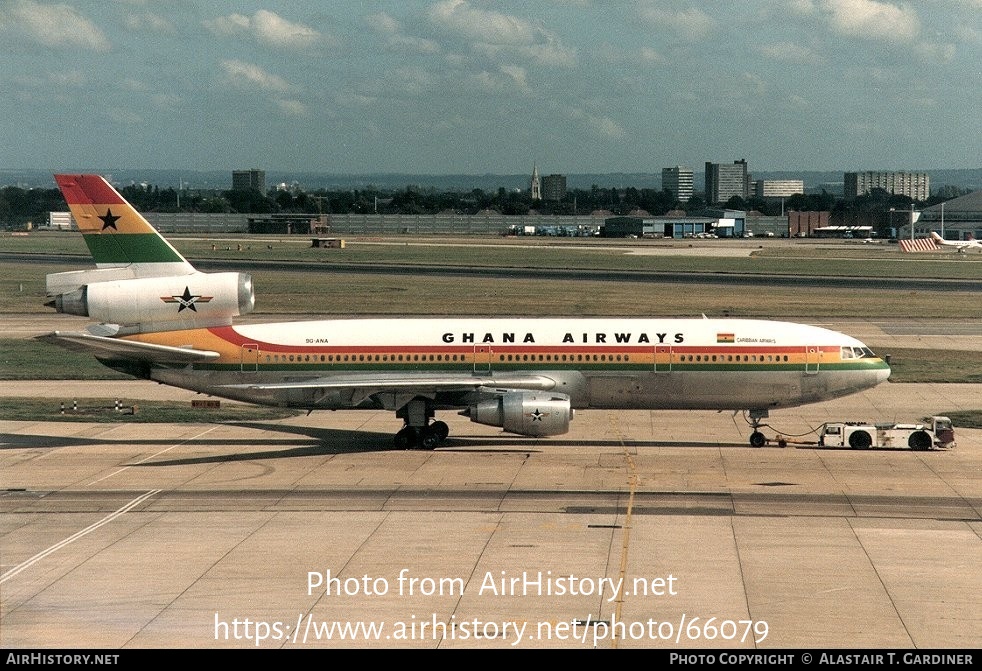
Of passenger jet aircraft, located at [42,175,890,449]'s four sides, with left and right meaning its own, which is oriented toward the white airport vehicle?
front

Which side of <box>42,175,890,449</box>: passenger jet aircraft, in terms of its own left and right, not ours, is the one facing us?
right
